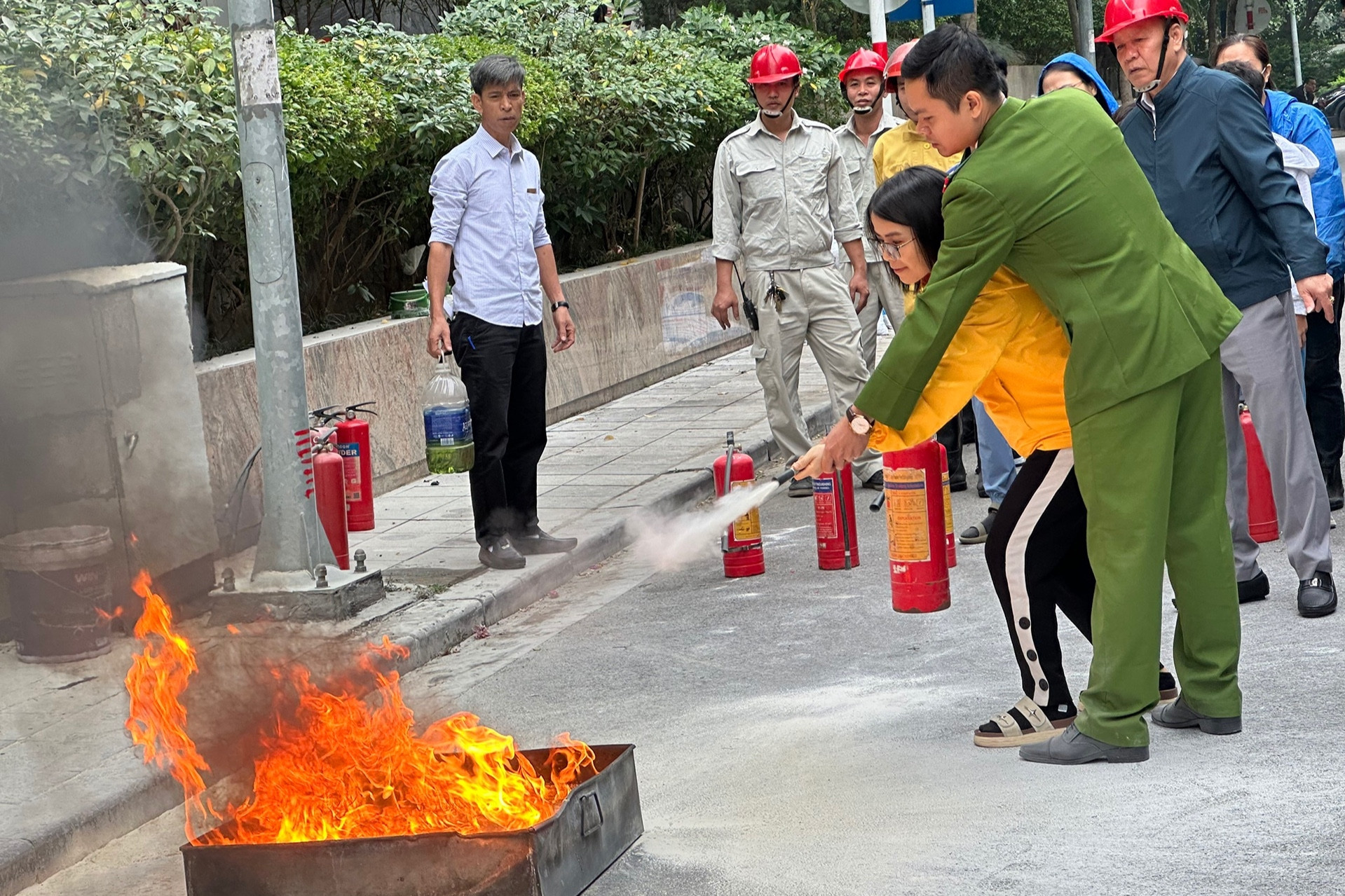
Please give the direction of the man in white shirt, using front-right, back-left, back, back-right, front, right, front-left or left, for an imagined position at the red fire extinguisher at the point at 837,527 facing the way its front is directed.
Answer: front-right

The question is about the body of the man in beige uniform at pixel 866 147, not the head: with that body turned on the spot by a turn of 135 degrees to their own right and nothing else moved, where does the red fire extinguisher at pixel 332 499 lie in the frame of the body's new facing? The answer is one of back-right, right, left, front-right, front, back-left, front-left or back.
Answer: left

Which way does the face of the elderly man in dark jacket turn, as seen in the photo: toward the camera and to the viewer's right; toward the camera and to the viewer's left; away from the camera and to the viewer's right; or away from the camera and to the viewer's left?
toward the camera and to the viewer's left

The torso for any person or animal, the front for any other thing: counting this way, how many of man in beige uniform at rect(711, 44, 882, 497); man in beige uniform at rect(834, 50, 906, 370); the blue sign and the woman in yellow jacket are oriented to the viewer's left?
1

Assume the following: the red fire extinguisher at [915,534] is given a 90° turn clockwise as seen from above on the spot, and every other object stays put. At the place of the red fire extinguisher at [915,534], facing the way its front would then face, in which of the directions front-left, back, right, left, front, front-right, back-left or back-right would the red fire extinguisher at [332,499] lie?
front

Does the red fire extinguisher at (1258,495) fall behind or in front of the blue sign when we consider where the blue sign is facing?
in front

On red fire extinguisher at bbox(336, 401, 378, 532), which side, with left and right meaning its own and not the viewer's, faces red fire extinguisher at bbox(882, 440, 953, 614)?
left

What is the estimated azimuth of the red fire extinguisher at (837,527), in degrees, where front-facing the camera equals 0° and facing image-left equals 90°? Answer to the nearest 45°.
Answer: approximately 45°

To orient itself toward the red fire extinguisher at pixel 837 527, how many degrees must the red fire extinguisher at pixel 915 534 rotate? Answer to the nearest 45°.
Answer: approximately 135° to its right

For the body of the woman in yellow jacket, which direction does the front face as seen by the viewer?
to the viewer's left

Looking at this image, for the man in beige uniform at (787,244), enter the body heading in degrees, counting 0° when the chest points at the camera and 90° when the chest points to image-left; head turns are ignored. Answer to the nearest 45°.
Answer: approximately 0°

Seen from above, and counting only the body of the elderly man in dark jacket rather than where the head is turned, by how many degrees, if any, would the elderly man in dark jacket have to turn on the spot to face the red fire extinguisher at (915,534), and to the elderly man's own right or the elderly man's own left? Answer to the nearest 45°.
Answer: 0° — they already face it

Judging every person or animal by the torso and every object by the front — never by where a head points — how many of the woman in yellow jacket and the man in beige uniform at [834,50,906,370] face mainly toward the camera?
1
